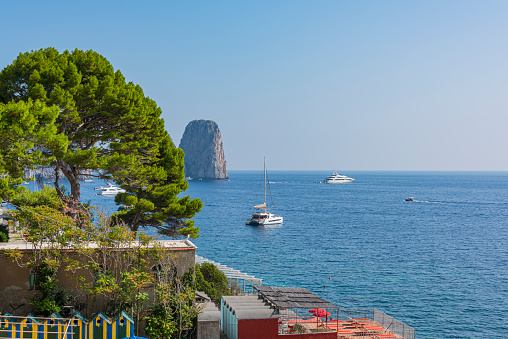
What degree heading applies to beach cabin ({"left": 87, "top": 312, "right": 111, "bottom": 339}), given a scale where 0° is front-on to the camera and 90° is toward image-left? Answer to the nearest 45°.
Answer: approximately 0°

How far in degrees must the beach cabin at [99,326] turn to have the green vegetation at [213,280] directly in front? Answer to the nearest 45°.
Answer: approximately 135° to its left

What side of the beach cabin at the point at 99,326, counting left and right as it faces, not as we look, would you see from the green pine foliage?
back
